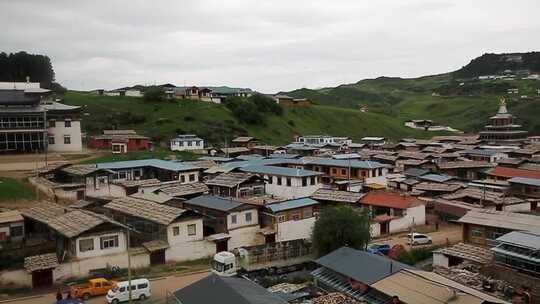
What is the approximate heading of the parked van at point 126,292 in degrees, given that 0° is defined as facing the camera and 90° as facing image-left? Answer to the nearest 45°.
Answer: approximately 45°

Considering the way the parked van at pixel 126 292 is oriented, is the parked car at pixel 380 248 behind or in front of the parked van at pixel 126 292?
behind

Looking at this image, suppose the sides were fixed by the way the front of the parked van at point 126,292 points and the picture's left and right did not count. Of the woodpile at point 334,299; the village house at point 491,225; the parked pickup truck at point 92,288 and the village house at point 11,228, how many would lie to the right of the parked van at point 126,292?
2

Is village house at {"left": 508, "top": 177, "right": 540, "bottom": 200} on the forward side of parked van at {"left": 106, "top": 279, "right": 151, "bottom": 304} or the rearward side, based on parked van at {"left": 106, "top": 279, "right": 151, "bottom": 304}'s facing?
on the rearward side

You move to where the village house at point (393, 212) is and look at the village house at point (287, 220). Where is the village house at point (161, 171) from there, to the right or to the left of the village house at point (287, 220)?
right

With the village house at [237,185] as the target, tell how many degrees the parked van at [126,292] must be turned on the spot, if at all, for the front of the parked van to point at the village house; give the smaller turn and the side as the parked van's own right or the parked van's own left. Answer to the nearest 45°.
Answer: approximately 180°

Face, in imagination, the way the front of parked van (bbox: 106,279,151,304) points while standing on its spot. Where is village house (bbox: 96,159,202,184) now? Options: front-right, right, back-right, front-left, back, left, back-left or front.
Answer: back-right

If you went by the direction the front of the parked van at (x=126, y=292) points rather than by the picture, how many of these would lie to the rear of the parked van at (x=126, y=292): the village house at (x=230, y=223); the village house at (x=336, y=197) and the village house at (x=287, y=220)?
3

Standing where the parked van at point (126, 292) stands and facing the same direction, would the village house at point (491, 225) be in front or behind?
behind

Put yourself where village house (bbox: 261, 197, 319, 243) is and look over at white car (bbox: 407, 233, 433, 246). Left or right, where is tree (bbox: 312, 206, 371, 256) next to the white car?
right
